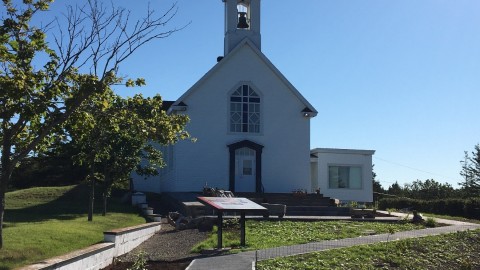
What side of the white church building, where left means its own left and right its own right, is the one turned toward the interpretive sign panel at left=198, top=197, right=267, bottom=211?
front

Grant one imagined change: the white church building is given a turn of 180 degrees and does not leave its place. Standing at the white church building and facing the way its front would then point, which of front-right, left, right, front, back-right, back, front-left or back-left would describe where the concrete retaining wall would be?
back

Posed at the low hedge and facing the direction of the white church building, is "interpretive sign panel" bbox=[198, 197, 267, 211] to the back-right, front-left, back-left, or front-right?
front-left

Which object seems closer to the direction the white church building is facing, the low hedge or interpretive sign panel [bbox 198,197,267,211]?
the interpretive sign panel

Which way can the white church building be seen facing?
toward the camera

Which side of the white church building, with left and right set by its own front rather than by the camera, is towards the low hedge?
left
